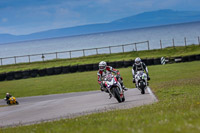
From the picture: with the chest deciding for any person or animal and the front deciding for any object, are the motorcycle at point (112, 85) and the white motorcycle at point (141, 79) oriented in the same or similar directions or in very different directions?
same or similar directions

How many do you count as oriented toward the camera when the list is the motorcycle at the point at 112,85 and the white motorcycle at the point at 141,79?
2

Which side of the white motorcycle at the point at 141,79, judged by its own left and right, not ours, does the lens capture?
front

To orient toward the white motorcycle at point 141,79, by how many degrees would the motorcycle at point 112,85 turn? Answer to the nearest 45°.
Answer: approximately 135° to its left

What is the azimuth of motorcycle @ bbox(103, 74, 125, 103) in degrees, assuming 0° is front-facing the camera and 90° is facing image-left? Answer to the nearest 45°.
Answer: approximately 0°

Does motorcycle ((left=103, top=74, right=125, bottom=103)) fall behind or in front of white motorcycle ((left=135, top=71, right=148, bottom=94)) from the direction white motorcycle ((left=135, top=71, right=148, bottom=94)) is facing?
in front
